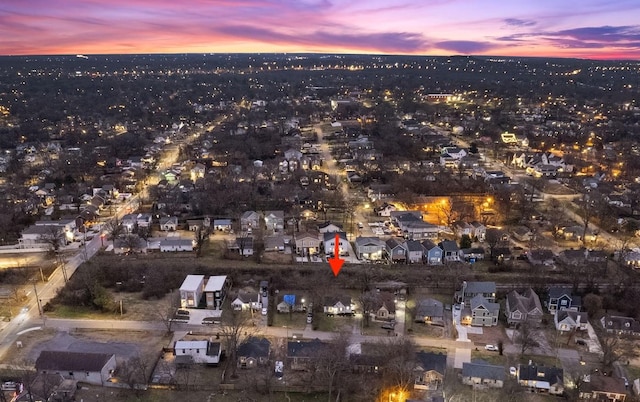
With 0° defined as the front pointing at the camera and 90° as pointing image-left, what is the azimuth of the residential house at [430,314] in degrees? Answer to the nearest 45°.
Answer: approximately 0°

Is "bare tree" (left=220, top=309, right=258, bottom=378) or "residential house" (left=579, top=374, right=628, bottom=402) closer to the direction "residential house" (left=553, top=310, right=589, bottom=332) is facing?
the residential house

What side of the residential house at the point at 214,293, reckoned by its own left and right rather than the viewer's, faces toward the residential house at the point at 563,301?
left

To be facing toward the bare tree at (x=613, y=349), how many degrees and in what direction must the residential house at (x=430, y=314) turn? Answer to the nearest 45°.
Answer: approximately 90° to its left

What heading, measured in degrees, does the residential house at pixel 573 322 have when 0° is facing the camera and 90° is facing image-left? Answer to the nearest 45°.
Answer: approximately 0°

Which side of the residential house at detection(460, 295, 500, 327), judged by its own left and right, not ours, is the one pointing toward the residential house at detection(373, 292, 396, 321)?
right

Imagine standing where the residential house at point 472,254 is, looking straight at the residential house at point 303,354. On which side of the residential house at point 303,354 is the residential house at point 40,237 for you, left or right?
right

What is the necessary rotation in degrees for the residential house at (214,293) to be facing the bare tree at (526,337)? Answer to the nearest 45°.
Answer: approximately 45° to its left
